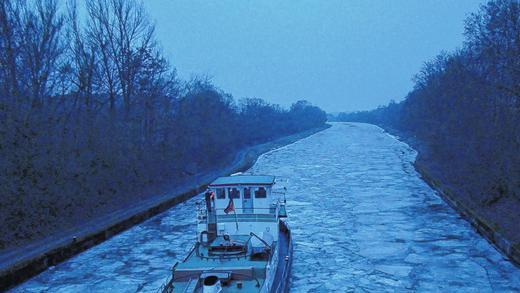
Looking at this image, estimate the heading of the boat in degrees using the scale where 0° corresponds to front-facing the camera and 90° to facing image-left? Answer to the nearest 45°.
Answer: approximately 180°
